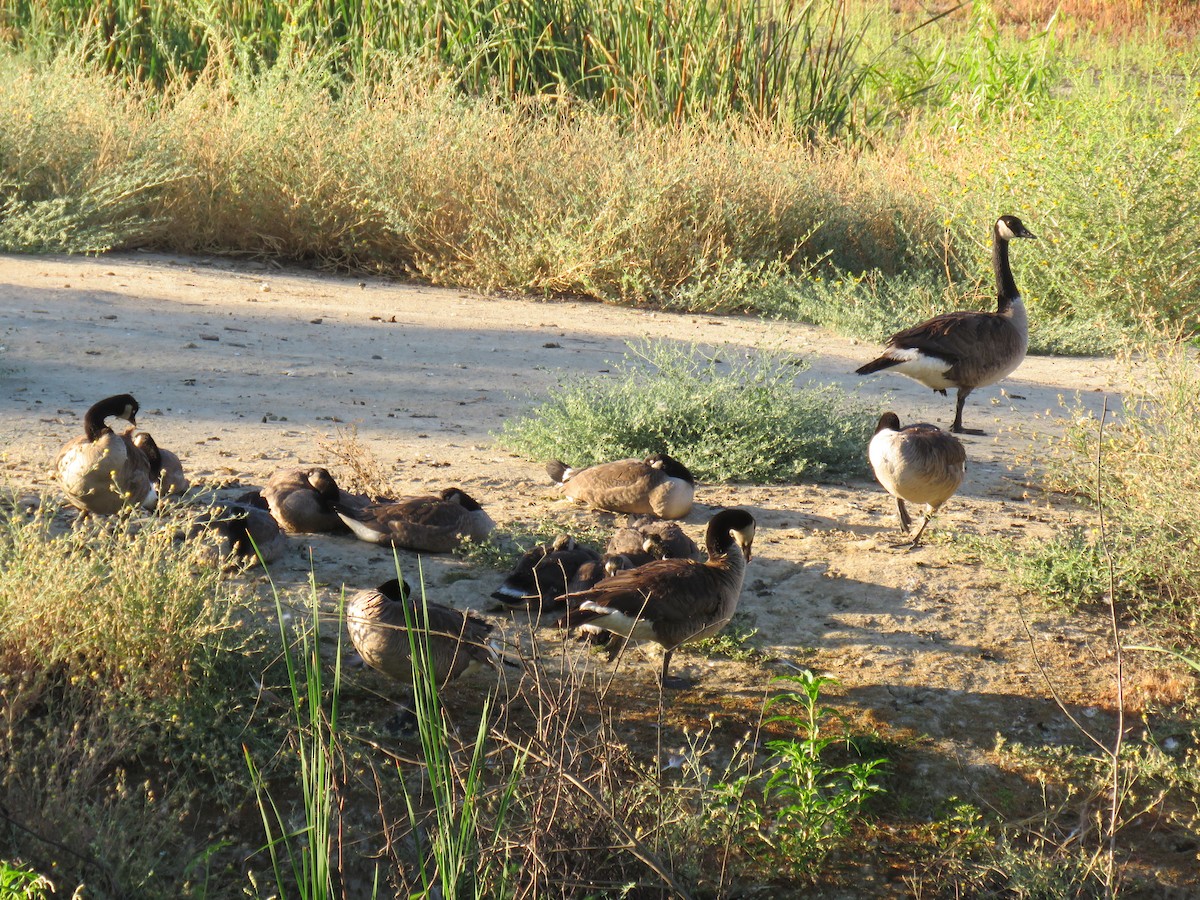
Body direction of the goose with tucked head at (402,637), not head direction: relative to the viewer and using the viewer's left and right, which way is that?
facing to the left of the viewer

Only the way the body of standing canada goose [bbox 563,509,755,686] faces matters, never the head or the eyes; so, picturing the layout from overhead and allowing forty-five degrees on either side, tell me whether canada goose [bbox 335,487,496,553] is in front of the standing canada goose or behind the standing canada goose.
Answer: behind

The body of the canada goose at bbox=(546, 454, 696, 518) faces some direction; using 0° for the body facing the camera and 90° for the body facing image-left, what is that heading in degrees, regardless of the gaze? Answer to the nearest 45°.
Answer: approximately 270°

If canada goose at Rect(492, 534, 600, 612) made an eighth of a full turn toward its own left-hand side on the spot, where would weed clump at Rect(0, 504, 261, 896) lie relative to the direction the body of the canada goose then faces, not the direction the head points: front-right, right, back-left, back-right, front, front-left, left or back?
back

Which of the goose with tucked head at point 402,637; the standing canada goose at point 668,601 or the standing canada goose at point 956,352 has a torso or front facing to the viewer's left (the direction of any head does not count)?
the goose with tucked head

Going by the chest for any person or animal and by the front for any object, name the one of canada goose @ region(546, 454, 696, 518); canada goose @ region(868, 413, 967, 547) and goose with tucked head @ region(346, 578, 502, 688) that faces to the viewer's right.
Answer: canada goose @ region(546, 454, 696, 518)

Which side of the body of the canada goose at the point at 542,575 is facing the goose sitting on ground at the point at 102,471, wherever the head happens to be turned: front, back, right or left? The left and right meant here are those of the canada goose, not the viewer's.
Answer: back

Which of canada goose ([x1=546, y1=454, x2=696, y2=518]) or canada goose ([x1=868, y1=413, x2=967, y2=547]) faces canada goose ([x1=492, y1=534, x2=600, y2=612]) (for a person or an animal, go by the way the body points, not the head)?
canada goose ([x1=868, y1=413, x2=967, y2=547])

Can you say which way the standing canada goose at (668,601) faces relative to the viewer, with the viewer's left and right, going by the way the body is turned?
facing to the right of the viewer

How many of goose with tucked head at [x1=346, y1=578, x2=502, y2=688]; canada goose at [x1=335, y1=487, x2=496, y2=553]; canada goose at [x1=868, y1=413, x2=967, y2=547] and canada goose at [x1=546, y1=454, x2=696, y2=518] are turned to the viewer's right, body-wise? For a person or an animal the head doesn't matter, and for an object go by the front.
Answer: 2

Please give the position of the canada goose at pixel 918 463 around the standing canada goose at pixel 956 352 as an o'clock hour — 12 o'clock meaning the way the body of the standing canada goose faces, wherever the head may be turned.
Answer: The canada goose is roughly at 3 o'clock from the standing canada goose.

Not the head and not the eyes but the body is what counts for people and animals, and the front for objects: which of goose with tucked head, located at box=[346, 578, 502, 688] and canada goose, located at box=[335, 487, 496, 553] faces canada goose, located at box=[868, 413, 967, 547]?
canada goose, located at box=[335, 487, 496, 553]

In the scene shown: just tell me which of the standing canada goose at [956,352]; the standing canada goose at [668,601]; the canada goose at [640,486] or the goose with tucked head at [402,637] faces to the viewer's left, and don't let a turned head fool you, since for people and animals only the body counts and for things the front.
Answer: the goose with tucked head

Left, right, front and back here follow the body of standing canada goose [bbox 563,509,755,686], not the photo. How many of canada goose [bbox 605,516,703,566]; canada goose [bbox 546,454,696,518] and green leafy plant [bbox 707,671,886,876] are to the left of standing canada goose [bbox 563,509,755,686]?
2
